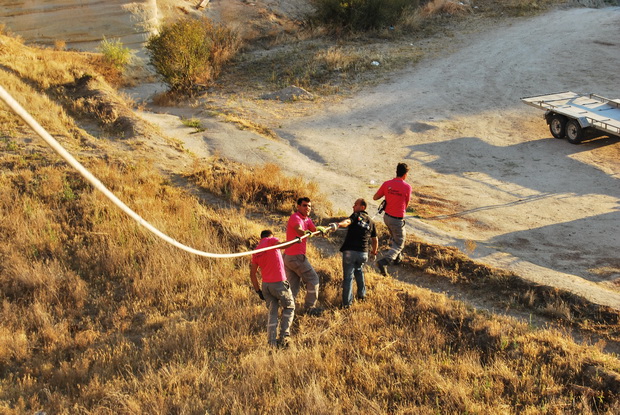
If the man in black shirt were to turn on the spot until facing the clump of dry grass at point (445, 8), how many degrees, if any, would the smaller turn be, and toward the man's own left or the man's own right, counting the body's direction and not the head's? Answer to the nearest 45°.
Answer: approximately 45° to the man's own right

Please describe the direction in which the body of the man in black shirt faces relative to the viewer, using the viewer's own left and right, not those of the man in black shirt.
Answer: facing away from the viewer and to the left of the viewer

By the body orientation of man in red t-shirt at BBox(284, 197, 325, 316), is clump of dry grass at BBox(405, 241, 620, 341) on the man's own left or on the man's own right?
on the man's own left

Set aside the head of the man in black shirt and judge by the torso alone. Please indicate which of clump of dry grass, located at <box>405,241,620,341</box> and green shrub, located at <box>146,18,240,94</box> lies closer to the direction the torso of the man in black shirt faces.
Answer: the green shrub

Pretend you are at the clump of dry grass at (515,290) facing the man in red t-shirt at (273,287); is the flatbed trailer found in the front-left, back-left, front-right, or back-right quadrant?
back-right
